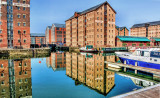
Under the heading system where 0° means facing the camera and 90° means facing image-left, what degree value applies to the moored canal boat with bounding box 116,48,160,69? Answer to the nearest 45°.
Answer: approximately 135°
